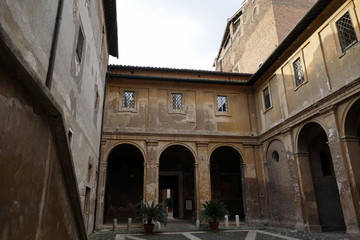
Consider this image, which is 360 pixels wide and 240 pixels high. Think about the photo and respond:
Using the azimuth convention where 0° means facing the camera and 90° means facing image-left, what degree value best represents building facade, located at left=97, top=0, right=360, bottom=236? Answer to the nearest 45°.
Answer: approximately 0°

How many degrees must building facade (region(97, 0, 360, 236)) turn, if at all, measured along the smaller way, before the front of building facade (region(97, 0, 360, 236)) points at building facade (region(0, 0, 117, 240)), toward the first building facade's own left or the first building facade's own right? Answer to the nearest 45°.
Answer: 0° — it already faces it
